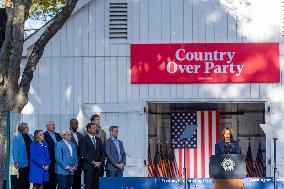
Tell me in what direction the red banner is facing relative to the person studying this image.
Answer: facing the viewer

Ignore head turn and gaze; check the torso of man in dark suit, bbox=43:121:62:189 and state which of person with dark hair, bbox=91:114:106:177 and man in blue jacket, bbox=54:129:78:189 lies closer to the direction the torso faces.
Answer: the man in blue jacket

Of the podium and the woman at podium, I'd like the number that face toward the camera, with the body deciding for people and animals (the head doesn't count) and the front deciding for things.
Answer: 2

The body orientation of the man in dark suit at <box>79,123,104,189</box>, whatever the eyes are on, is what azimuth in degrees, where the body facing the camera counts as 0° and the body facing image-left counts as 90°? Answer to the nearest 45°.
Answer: approximately 315°

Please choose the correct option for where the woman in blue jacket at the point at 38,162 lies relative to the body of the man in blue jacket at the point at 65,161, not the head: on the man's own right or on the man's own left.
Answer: on the man's own right

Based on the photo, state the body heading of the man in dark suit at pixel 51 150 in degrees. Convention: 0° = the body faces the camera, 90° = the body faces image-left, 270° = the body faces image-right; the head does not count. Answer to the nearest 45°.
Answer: approximately 315°

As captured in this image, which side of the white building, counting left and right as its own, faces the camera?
front

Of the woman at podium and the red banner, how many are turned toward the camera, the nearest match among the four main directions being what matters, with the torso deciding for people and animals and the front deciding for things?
2

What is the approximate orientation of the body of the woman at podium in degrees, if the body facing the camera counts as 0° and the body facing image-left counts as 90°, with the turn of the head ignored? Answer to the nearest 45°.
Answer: approximately 0°

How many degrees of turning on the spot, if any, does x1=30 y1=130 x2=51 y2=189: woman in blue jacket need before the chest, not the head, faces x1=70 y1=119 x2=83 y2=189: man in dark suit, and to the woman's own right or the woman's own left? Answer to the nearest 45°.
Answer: approximately 90° to the woman's own left

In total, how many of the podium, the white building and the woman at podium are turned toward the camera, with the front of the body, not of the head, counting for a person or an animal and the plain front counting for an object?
3

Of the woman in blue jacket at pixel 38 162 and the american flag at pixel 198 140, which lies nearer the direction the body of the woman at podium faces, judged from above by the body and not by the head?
the woman in blue jacket

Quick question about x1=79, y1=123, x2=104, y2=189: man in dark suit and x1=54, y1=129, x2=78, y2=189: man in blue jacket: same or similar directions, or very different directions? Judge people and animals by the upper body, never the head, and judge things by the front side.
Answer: same or similar directions
